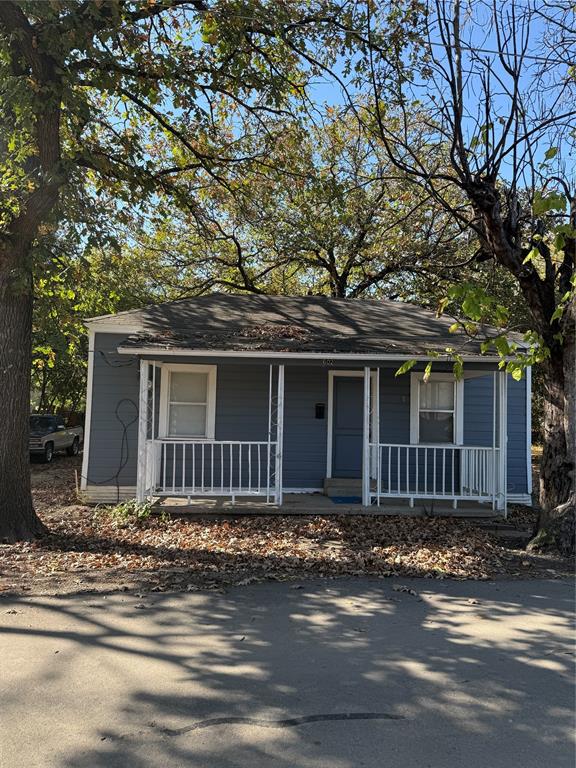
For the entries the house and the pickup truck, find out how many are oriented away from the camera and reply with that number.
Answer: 0

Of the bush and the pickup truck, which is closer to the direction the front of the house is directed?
the bush

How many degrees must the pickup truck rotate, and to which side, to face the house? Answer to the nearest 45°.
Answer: approximately 45° to its left

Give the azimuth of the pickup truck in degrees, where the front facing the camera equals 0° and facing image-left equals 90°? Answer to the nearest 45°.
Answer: approximately 45°

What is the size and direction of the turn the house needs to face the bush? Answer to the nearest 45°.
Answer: approximately 45° to its right

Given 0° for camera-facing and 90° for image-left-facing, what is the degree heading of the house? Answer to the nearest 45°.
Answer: approximately 0°

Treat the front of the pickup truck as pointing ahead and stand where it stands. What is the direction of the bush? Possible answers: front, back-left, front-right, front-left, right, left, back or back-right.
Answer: front-left
